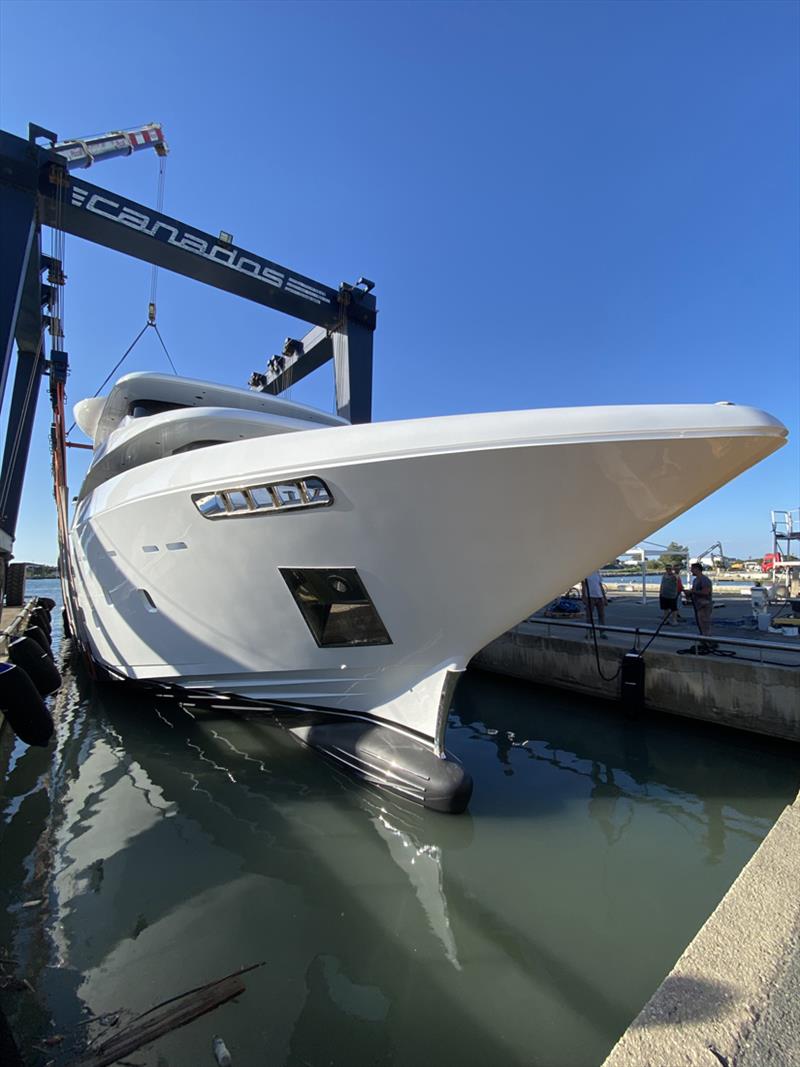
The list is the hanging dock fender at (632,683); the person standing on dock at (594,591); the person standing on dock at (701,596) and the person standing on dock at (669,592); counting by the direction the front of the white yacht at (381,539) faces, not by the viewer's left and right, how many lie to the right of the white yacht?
0

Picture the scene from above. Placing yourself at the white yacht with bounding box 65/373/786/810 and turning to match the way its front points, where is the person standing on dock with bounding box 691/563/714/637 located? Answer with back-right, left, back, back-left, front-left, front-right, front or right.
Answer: left

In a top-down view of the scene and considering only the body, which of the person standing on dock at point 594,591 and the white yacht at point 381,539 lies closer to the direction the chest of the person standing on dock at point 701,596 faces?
the person standing on dock

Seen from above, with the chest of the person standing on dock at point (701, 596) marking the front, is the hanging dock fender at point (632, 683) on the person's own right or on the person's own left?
on the person's own left

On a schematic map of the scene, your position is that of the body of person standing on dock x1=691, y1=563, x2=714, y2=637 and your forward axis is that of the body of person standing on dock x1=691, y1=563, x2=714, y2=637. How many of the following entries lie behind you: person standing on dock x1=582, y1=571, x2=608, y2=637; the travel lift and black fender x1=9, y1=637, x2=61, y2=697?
0

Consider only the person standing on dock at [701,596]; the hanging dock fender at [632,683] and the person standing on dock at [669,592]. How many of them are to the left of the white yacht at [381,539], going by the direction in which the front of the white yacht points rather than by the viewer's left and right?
3

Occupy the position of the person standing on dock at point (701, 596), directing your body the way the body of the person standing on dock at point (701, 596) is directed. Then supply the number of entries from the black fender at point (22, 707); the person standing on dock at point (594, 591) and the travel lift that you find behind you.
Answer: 0

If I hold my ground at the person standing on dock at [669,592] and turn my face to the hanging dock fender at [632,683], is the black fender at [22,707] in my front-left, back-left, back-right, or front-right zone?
front-right

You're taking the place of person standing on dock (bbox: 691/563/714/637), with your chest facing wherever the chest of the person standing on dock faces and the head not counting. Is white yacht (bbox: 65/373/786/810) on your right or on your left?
on your left

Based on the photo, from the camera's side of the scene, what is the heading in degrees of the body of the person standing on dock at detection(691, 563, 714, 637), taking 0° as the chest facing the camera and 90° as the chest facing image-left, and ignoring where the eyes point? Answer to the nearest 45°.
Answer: approximately 90°

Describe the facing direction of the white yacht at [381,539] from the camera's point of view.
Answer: facing the viewer and to the right of the viewer

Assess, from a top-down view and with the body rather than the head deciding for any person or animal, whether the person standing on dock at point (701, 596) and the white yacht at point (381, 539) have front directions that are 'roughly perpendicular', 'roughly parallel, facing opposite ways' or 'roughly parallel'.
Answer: roughly parallel, facing opposite ways

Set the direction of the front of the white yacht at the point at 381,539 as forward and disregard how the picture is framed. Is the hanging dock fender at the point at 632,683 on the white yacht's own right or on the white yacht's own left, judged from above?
on the white yacht's own left

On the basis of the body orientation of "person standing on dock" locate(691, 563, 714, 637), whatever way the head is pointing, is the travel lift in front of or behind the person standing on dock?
in front
